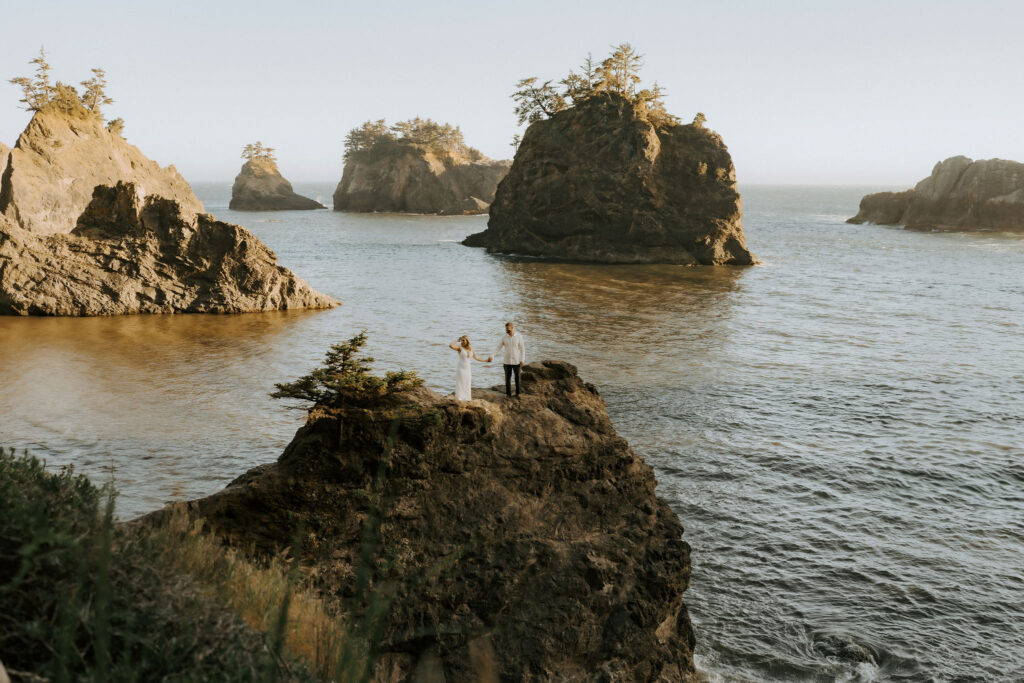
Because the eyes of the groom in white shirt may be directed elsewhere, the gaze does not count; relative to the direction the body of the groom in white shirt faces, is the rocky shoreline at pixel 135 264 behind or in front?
behind

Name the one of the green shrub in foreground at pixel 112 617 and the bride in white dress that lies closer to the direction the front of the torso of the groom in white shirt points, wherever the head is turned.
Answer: the green shrub in foreground

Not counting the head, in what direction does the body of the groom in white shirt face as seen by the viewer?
toward the camera

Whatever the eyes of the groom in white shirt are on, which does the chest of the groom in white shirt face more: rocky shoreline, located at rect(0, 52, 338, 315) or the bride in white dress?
the bride in white dress

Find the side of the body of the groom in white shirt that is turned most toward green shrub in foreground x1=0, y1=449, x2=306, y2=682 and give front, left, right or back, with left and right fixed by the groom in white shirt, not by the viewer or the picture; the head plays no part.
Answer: front

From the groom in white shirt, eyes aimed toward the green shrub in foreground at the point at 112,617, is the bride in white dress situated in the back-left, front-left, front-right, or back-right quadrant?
front-right

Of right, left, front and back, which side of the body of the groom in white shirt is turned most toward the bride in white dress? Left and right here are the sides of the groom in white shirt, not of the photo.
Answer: right

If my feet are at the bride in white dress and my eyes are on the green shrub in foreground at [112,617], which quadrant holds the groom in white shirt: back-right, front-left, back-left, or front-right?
back-left
